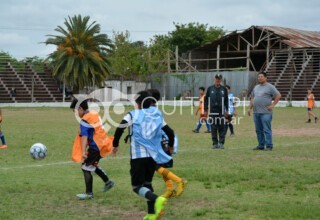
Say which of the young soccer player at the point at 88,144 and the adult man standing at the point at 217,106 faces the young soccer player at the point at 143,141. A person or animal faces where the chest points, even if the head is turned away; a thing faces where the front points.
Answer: the adult man standing

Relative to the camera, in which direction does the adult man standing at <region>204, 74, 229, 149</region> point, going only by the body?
toward the camera

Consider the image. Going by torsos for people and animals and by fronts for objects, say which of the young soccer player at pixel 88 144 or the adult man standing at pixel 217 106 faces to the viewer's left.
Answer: the young soccer player

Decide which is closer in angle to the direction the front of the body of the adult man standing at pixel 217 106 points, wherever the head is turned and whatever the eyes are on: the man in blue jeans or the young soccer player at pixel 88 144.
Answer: the young soccer player

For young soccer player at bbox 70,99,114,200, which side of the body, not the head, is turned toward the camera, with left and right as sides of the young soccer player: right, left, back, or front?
left

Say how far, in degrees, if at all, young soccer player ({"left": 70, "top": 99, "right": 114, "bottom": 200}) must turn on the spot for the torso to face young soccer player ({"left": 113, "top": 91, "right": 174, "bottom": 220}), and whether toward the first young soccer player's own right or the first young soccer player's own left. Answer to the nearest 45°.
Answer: approximately 135° to the first young soccer player's own left

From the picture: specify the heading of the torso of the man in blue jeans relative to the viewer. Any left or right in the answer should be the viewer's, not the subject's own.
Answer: facing the viewer and to the left of the viewer

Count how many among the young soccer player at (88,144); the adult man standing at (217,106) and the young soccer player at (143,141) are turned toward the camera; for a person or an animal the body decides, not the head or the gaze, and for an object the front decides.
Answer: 1

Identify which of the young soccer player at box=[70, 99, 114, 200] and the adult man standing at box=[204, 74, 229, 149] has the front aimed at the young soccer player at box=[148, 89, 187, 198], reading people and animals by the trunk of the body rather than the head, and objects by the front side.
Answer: the adult man standing

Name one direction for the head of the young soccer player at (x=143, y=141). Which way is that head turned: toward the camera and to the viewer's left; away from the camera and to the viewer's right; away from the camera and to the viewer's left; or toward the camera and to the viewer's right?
away from the camera and to the viewer's left

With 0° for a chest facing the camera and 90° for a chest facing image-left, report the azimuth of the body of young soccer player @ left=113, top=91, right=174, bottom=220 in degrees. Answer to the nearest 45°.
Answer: approximately 135°

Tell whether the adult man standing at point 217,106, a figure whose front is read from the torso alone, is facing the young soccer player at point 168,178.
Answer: yes
